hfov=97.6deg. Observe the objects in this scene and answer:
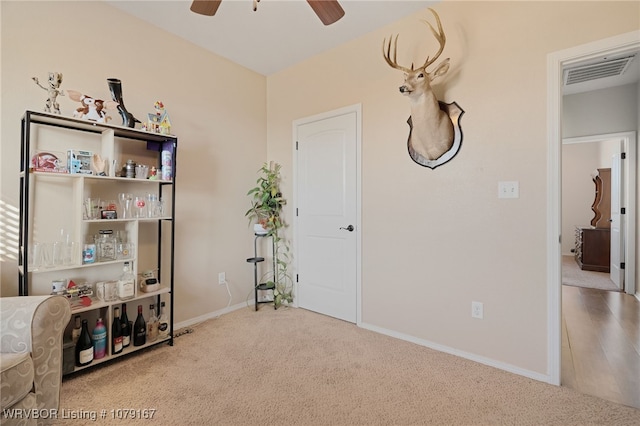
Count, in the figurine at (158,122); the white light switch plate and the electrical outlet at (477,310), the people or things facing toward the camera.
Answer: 3

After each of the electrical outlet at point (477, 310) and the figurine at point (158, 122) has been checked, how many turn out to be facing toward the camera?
2

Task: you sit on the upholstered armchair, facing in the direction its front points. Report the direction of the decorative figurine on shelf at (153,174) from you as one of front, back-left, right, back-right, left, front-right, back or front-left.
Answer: left

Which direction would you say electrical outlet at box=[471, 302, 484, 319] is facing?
toward the camera

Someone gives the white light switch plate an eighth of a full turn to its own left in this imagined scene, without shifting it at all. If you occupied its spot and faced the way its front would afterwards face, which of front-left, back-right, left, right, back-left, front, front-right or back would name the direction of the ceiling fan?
right

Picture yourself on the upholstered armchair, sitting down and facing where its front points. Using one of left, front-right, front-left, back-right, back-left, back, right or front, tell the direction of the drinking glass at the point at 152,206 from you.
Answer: left

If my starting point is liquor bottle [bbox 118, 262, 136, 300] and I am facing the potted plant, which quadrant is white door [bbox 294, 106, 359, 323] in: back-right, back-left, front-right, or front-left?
front-right

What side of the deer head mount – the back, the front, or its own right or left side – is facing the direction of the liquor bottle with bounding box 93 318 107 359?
front

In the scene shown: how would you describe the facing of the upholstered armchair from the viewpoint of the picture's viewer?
facing the viewer and to the right of the viewer

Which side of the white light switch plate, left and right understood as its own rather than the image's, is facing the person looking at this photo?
front
